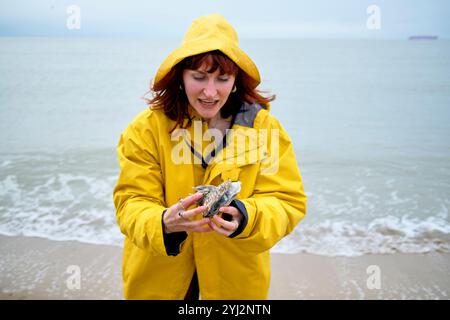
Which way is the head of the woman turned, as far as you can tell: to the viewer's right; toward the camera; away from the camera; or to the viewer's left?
toward the camera

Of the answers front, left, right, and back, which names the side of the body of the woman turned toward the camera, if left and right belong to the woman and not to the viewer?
front
